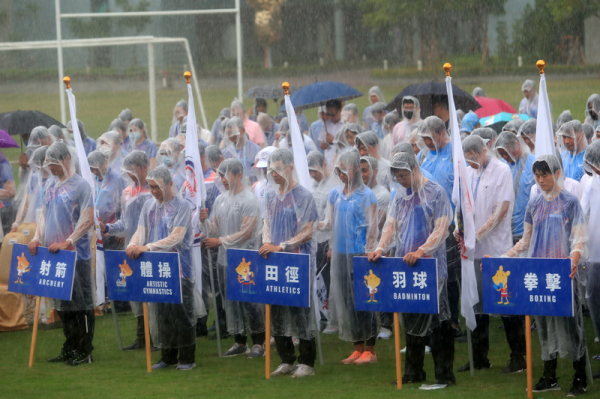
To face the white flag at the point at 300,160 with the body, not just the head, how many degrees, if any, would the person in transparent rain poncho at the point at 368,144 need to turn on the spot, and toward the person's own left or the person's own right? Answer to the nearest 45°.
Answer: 0° — they already face it

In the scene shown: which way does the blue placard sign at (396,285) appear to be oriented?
toward the camera

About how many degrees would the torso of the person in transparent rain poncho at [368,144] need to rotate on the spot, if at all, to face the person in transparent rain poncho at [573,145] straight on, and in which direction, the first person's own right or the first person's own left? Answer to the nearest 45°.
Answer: approximately 135° to the first person's own left

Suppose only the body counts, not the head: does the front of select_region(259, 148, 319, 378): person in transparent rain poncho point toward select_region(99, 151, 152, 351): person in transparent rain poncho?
no

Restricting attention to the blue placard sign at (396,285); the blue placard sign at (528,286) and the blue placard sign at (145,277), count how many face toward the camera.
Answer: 3

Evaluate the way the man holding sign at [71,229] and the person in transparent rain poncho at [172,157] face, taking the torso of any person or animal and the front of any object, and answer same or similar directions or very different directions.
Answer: same or similar directions

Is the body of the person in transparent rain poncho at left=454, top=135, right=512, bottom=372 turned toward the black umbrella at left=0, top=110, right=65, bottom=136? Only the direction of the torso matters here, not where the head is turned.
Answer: no

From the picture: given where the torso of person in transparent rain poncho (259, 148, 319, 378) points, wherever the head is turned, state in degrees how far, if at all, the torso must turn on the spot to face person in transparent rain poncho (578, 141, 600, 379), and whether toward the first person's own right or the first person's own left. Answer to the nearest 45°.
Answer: approximately 135° to the first person's own left

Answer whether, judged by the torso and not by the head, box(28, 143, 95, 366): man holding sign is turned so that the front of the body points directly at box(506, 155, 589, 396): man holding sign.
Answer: no

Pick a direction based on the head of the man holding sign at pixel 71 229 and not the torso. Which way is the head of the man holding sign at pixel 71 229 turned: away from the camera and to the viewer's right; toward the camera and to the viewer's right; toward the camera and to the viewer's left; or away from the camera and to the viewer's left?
toward the camera and to the viewer's left

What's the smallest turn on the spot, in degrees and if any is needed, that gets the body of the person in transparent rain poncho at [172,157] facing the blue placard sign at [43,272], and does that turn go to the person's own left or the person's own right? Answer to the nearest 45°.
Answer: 0° — they already face it

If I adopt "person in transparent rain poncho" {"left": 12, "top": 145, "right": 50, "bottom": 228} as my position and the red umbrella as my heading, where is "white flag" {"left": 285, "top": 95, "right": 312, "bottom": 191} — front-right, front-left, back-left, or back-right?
front-right

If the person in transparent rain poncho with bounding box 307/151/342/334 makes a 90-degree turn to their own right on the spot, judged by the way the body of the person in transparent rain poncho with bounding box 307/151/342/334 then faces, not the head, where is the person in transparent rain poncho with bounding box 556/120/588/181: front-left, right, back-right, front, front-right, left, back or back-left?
back-right

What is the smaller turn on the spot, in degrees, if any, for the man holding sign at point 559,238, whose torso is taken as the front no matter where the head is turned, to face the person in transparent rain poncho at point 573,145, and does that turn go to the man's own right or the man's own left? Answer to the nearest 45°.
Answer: approximately 135° to the man's own right

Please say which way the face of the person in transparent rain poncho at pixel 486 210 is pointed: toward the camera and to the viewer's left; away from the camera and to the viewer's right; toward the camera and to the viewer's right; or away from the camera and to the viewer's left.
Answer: toward the camera and to the viewer's left

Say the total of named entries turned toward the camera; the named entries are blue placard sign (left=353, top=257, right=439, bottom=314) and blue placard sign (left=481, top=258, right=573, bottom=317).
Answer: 2

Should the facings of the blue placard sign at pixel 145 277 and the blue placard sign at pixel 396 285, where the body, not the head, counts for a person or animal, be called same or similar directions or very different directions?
same or similar directions

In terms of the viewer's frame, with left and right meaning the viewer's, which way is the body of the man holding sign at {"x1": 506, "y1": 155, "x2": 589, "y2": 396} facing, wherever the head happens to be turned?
facing the viewer and to the left of the viewer

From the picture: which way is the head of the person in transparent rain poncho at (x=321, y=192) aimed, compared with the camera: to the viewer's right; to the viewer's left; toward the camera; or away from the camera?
toward the camera
